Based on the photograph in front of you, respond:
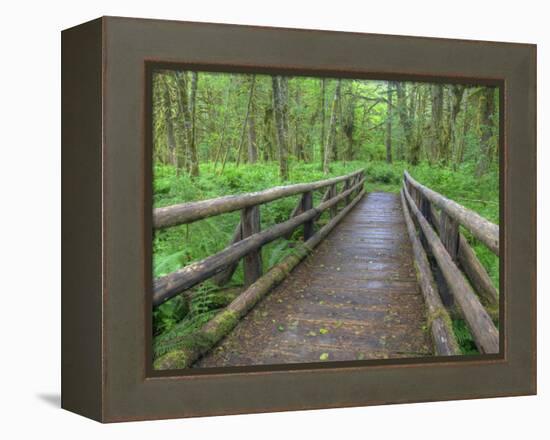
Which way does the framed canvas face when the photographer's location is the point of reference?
facing the viewer and to the right of the viewer
